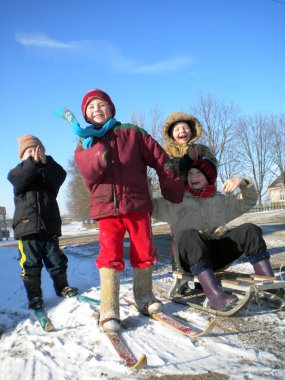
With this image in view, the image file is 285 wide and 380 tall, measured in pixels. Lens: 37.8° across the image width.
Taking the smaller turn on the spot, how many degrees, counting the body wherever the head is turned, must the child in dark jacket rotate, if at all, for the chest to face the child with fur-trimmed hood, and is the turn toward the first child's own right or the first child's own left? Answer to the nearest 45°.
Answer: approximately 90° to the first child's own left

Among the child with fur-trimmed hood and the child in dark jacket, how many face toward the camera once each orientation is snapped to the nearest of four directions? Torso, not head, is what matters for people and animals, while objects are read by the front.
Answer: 2

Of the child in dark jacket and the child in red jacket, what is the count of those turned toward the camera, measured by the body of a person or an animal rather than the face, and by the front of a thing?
2

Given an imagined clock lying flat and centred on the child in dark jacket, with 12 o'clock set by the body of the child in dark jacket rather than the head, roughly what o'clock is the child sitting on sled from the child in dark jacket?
The child sitting on sled is roughly at 10 o'clock from the child in dark jacket.

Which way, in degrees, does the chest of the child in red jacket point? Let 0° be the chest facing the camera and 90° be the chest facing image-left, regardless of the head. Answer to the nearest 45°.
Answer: approximately 0°
